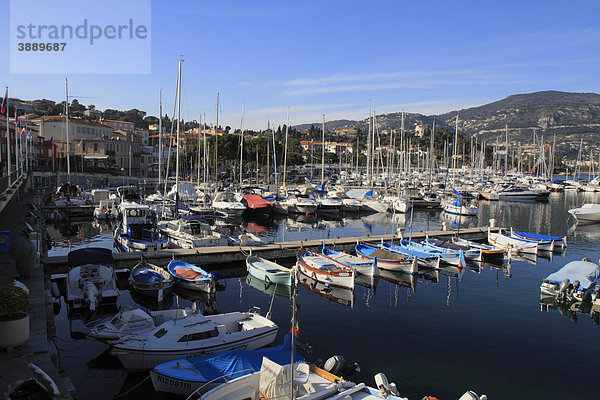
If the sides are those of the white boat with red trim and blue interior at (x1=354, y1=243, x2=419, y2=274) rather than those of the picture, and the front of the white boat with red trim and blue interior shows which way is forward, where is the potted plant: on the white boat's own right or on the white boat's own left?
on the white boat's own right

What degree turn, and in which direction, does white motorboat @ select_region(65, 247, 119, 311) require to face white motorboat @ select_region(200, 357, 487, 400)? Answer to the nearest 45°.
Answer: approximately 180°

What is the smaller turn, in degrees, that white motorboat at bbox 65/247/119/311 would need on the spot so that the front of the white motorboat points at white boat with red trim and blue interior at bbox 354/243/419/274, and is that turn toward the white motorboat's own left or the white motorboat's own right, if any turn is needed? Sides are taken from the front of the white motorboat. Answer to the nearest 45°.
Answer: approximately 90° to the white motorboat's own right

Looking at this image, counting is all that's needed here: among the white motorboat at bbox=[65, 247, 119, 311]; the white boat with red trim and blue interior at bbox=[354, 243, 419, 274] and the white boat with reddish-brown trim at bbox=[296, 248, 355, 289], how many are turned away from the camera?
1

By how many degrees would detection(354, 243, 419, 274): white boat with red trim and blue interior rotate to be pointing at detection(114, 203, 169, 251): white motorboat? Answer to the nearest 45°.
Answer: approximately 135° to its right

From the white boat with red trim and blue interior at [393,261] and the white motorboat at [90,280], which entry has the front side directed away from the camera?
the white motorboat

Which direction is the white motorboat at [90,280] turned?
away from the camera

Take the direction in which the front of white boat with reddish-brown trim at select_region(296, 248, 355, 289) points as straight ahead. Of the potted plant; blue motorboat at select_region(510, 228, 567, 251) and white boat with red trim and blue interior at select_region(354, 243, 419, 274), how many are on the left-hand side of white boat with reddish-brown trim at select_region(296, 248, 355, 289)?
2

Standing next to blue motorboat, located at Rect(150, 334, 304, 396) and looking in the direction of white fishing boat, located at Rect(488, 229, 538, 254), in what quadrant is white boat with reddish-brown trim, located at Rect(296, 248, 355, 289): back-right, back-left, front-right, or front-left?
front-left

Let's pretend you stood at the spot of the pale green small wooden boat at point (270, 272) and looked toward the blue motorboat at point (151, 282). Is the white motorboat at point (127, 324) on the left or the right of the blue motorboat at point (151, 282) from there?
left
